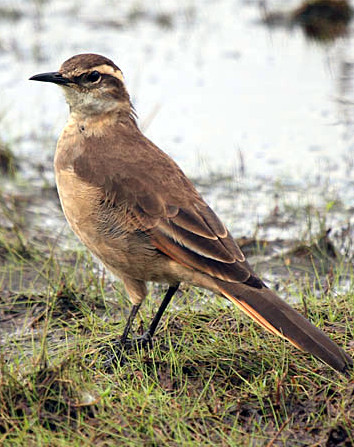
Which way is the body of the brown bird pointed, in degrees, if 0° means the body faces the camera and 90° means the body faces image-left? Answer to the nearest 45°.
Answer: approximately 90°
